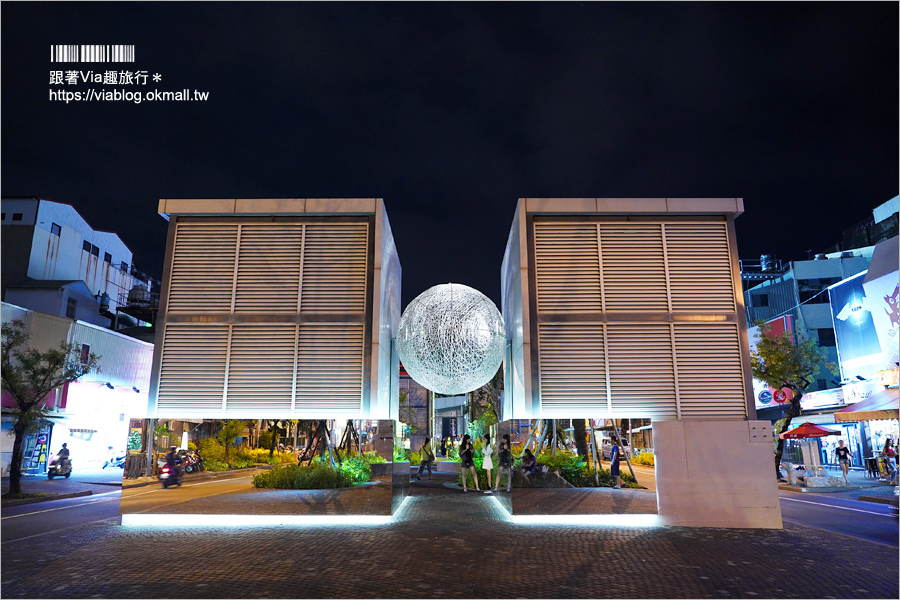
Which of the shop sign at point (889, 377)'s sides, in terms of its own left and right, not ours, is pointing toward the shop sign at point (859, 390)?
right

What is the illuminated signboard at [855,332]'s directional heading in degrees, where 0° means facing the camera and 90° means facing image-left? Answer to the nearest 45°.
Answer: approximately 45°

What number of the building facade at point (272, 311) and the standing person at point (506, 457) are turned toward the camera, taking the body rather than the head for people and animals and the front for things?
2

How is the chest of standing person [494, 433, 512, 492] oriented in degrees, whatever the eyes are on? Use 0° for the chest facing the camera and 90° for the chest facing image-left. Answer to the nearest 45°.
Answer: approximately 0°

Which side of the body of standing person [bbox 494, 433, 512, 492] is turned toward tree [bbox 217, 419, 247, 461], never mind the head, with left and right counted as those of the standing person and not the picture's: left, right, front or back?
right

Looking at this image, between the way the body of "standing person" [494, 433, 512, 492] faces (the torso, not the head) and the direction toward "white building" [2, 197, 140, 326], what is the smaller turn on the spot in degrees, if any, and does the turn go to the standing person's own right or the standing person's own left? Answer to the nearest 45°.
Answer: approximately 135° to the standing person's own right

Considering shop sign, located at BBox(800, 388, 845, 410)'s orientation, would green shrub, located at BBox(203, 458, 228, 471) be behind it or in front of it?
in front

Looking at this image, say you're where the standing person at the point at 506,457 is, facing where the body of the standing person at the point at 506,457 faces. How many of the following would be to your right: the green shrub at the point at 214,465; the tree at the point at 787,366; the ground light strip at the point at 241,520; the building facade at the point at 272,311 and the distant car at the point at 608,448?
3

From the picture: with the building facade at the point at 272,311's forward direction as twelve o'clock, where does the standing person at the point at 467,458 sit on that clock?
The standing person is roughly at 8 o'clock from the building facade.

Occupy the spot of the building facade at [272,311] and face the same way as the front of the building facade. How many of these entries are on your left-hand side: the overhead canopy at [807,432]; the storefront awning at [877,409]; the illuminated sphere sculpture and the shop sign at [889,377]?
4
